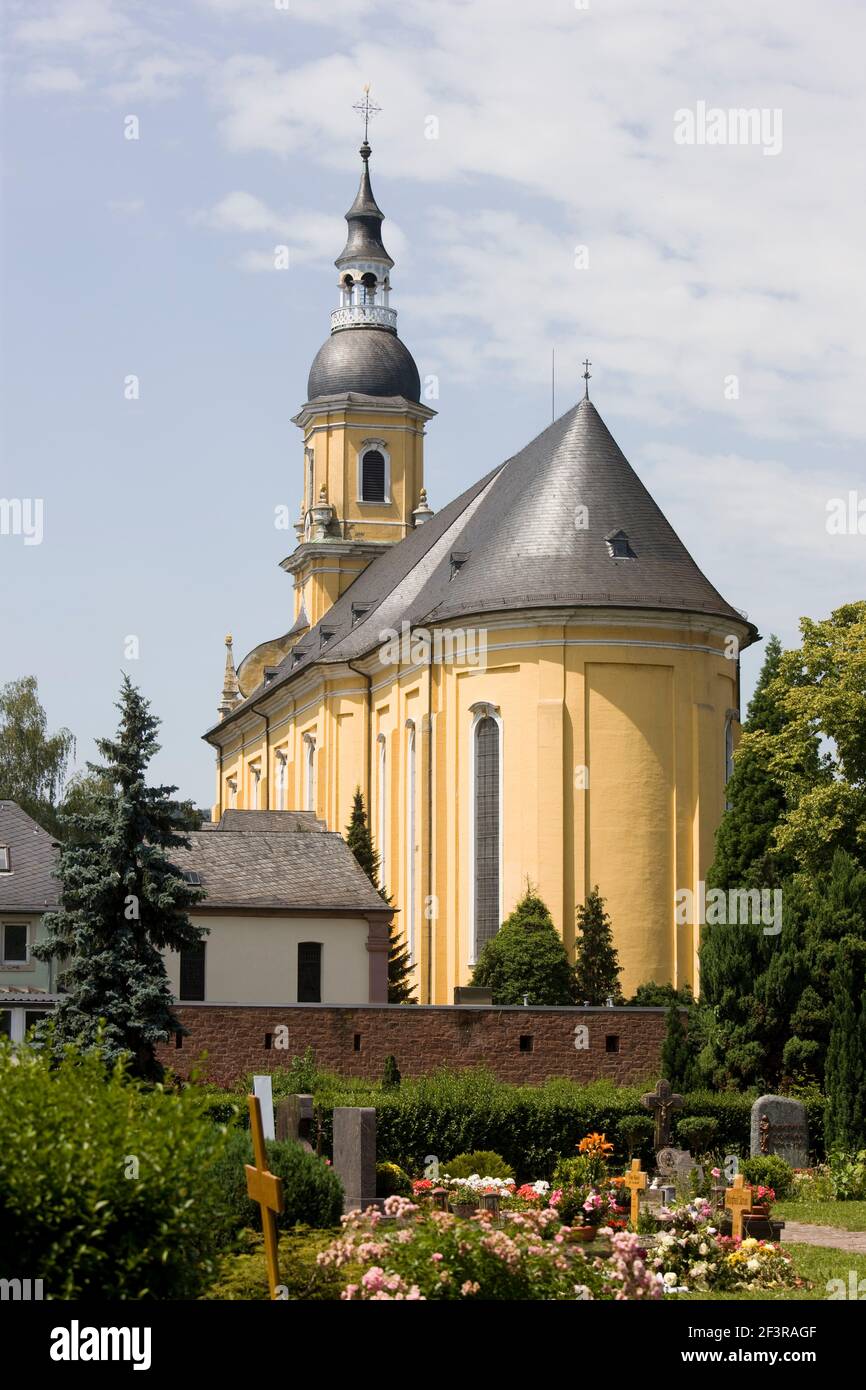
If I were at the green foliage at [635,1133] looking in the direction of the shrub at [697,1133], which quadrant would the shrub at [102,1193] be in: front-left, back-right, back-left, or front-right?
back-right

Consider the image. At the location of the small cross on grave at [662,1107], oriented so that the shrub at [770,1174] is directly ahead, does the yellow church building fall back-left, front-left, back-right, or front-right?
back-left

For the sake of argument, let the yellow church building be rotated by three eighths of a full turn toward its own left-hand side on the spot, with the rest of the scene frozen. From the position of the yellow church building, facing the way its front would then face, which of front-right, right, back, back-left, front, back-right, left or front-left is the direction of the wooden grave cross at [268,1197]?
front

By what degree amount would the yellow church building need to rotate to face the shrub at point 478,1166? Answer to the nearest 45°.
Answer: approximately 135° to its left

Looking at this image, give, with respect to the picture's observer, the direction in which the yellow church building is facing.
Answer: facing away from the viewer and to the left of the viewer

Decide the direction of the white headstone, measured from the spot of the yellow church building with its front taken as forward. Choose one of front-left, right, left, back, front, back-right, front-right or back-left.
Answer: back-left

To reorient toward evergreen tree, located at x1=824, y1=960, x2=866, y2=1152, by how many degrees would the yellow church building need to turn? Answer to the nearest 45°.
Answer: approximately 135° to its left

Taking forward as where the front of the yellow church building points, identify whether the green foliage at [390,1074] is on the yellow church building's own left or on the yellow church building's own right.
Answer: on the yellow church building's own left

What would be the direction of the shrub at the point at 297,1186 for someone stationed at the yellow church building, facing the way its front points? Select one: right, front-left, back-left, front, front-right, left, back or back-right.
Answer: back-left
